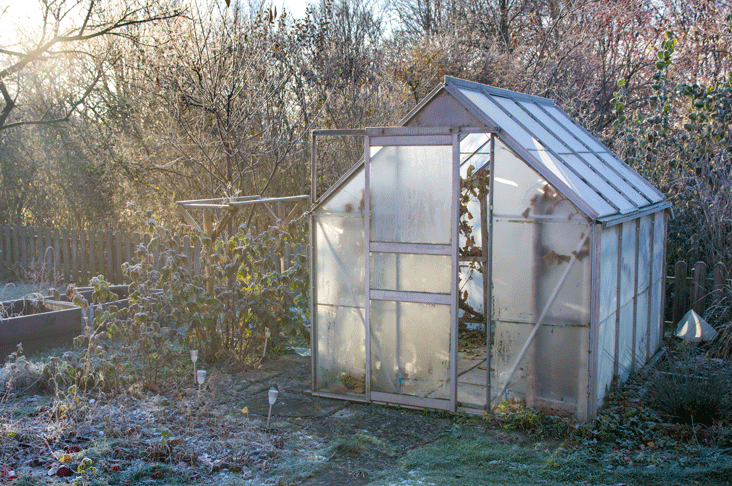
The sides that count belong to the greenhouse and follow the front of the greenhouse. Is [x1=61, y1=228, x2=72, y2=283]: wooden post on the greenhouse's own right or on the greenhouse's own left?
on the greenhouse's own right

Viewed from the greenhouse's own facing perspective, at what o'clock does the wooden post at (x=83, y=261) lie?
The wooden post is roughly at 4 o'clock from the greenhouse.

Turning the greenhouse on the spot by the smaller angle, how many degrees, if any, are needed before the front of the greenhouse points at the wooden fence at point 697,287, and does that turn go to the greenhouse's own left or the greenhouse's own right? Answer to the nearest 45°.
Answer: approximately 135° to the greenhouse's own left

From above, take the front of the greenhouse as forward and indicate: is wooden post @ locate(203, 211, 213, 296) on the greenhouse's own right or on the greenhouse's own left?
on the greenhouse's own right

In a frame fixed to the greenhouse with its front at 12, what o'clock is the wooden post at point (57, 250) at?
The wooden post is roughly at 4 o'clock from the greenhouse.

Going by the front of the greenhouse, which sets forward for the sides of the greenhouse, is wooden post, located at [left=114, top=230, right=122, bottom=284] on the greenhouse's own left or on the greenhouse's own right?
on the greenhouse's own right

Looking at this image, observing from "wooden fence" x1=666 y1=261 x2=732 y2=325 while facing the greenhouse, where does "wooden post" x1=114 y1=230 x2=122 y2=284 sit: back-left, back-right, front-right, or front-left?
front-right

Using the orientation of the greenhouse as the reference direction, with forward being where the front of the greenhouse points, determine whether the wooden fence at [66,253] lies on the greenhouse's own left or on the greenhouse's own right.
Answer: on the greenhouse's own right

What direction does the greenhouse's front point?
toward the camera

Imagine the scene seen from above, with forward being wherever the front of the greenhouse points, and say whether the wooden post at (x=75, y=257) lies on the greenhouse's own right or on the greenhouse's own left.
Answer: on the greenhouse's own right

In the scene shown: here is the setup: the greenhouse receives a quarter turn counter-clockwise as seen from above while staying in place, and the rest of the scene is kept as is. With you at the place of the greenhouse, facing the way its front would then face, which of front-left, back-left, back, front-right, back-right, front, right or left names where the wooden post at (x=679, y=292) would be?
front-left

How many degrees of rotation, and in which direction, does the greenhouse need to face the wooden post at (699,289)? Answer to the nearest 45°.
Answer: approximately 135° to its left

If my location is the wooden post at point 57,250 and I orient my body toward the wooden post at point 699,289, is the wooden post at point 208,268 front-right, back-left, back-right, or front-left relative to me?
front-right

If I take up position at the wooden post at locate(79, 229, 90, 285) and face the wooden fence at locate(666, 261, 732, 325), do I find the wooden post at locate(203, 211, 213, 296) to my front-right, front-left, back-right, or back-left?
front-right
